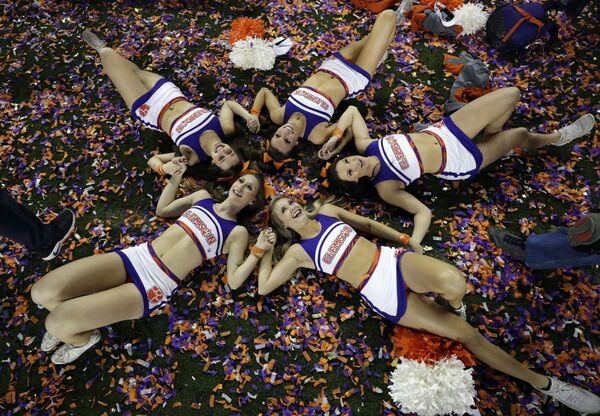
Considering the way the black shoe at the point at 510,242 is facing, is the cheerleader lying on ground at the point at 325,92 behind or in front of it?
in front

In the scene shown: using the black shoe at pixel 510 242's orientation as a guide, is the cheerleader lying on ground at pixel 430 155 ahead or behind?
ahead

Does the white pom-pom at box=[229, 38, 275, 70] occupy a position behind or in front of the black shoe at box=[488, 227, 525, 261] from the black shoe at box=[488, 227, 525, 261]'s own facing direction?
in front

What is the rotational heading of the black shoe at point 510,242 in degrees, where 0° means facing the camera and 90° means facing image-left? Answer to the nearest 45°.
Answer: approximately 135°
